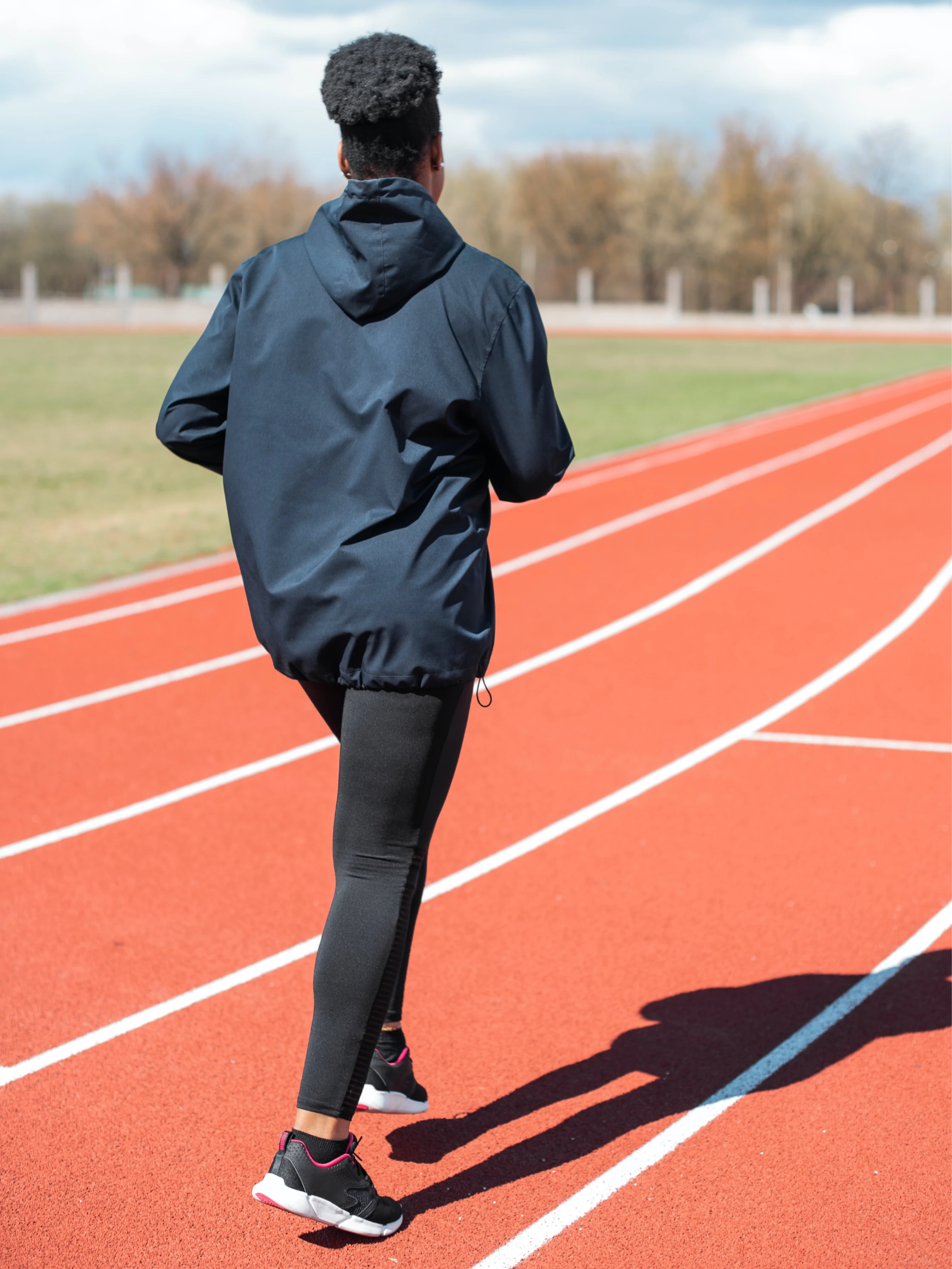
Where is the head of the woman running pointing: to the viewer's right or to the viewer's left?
to the viewer's right

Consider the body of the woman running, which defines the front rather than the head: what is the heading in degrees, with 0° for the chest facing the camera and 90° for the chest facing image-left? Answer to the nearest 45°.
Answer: approximately 225°
